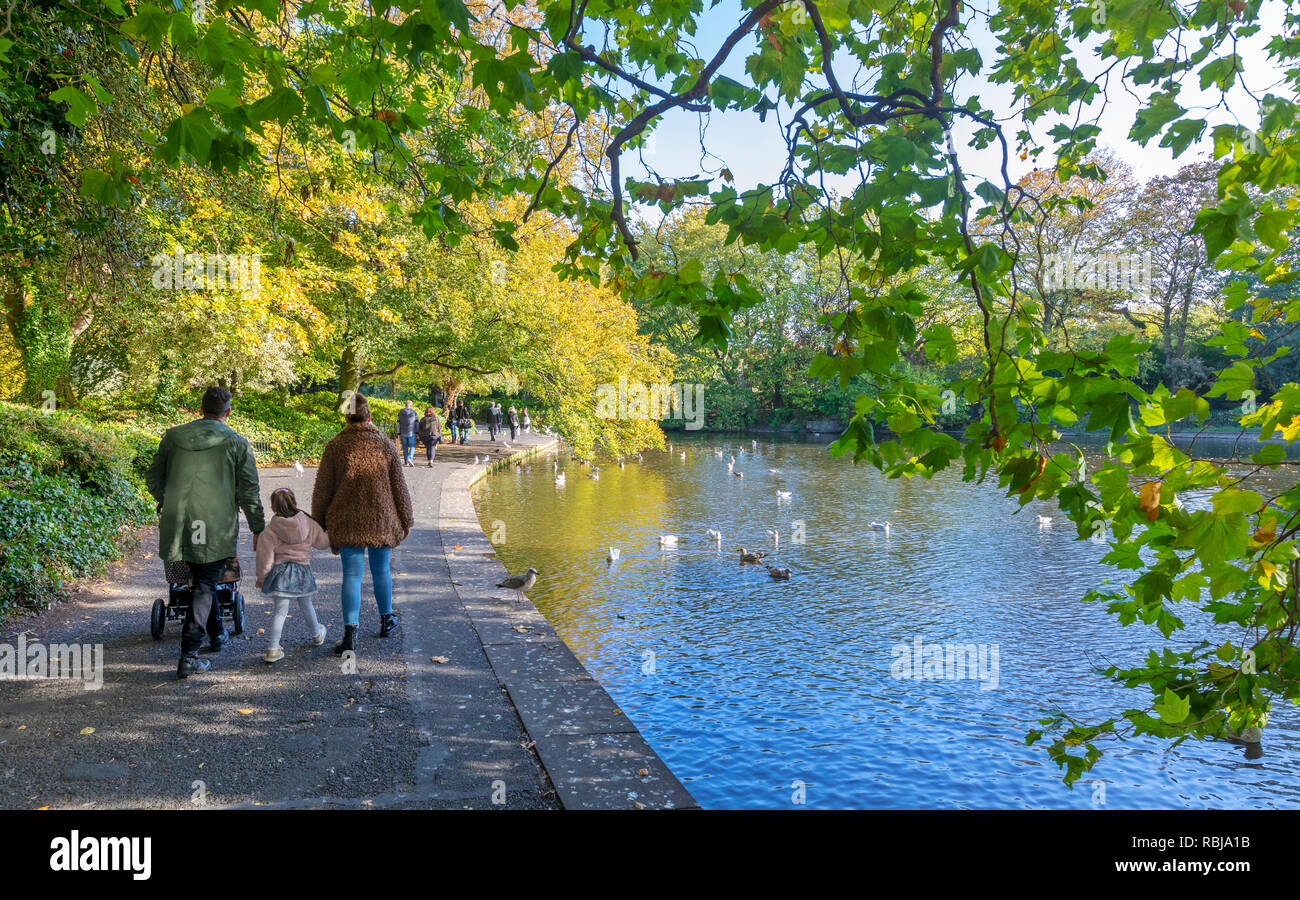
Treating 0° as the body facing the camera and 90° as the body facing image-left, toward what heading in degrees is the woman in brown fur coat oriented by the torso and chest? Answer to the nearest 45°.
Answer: approximately 180°

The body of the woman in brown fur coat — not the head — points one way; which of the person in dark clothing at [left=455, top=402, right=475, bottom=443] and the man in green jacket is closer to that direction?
the person in dark clothing

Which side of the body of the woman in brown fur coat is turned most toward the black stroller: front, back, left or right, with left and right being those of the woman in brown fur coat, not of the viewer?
left

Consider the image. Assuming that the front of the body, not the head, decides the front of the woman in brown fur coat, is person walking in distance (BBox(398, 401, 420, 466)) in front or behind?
in front

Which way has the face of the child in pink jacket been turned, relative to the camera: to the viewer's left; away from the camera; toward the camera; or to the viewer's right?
away from the camera

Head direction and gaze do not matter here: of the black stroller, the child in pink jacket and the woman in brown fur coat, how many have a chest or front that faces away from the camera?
3

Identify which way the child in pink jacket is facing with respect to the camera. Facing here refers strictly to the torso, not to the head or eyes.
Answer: away from the camera

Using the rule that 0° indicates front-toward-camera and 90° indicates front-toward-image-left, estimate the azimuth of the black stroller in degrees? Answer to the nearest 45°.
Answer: approximately 180°

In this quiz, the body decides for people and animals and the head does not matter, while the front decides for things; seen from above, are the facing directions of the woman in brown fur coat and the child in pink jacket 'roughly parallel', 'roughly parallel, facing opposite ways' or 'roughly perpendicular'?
roughly parallel

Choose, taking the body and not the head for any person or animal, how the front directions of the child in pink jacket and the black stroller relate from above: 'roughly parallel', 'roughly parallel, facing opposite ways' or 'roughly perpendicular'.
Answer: roughly parallel

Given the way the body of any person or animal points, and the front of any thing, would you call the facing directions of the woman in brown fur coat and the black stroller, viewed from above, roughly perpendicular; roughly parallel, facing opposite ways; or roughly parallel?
roughly parallel

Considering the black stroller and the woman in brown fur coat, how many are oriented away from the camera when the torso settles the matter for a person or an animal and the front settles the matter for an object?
2

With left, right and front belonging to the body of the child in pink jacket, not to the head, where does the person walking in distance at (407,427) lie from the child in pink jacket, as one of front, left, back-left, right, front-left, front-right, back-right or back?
front

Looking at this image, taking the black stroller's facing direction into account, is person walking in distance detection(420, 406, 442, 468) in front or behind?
in front
